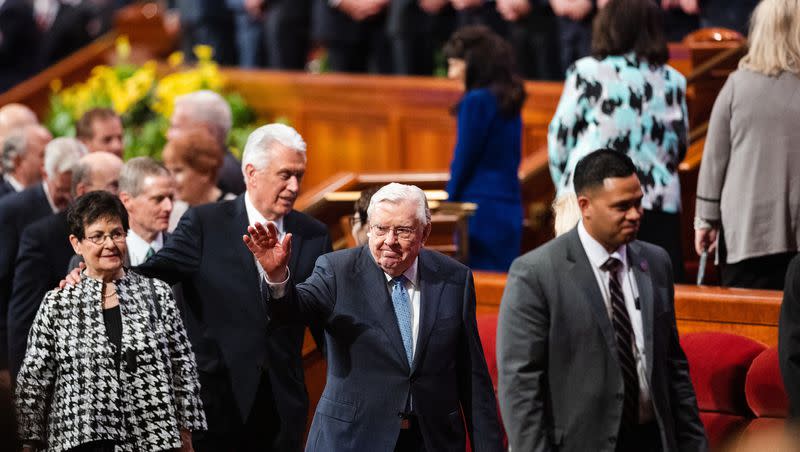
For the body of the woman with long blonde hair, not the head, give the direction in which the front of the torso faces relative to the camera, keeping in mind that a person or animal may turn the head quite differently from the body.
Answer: away from the camera

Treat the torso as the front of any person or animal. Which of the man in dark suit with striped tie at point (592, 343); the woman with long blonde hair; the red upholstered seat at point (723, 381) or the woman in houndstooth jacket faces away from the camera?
the woman with long blonde hair

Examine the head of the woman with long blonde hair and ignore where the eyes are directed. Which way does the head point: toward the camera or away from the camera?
away from the camera

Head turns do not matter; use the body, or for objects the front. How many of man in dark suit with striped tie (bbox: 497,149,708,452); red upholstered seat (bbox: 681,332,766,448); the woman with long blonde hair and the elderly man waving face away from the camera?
1

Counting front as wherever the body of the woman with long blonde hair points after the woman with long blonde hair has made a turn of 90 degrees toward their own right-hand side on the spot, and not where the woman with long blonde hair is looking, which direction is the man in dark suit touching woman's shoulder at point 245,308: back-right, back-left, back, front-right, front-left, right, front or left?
back-right

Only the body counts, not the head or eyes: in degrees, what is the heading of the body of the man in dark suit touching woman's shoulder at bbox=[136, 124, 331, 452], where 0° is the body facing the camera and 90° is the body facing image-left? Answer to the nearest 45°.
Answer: approximately 315°

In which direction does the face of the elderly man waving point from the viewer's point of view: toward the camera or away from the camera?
toward the camera

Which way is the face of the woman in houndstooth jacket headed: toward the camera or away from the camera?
toward the camera

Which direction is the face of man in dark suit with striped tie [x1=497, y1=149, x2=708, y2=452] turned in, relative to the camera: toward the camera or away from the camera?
toward the camera

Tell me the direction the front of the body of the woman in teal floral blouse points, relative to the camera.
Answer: away from the camera

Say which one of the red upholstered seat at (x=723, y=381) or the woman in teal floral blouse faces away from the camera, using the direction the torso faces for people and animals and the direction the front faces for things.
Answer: the woman in teal floral blouse

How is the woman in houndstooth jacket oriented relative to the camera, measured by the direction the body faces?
toward the camera

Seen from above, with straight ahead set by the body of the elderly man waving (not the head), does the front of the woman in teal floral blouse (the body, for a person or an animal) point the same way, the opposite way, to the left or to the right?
the opposite way
